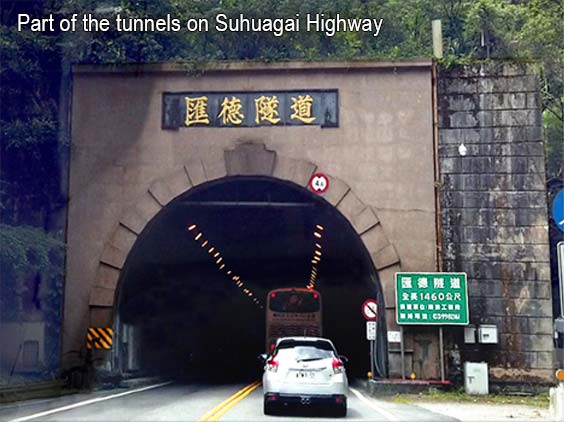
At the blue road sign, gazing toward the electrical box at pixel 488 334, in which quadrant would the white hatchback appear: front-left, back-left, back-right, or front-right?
front-left

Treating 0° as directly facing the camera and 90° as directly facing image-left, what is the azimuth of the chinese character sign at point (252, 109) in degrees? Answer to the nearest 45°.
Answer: approximately 0°

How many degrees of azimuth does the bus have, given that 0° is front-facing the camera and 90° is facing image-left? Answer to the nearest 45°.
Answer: approximately 180°

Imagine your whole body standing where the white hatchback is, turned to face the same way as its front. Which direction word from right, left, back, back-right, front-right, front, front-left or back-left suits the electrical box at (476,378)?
front-right

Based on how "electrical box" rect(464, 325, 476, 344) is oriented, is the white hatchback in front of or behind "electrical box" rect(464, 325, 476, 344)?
in front

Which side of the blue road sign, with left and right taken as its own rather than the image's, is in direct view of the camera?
front

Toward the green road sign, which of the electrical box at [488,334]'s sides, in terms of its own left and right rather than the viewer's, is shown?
right

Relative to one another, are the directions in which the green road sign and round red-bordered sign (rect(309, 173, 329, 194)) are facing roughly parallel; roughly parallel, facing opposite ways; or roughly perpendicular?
roughly parallel

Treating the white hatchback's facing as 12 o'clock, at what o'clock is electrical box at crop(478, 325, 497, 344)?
The electrical box is roughly at 1 o'clock from the white hatchback.

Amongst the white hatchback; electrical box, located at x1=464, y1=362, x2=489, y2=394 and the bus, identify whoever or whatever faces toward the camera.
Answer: the electrical box

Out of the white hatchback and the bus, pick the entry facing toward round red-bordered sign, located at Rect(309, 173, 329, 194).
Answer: the white hatchback

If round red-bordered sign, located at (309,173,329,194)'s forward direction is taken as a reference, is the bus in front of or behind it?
behind

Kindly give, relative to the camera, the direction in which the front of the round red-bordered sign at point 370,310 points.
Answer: facing the viewer

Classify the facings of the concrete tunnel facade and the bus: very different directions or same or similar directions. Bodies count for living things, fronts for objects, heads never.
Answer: very different directions
